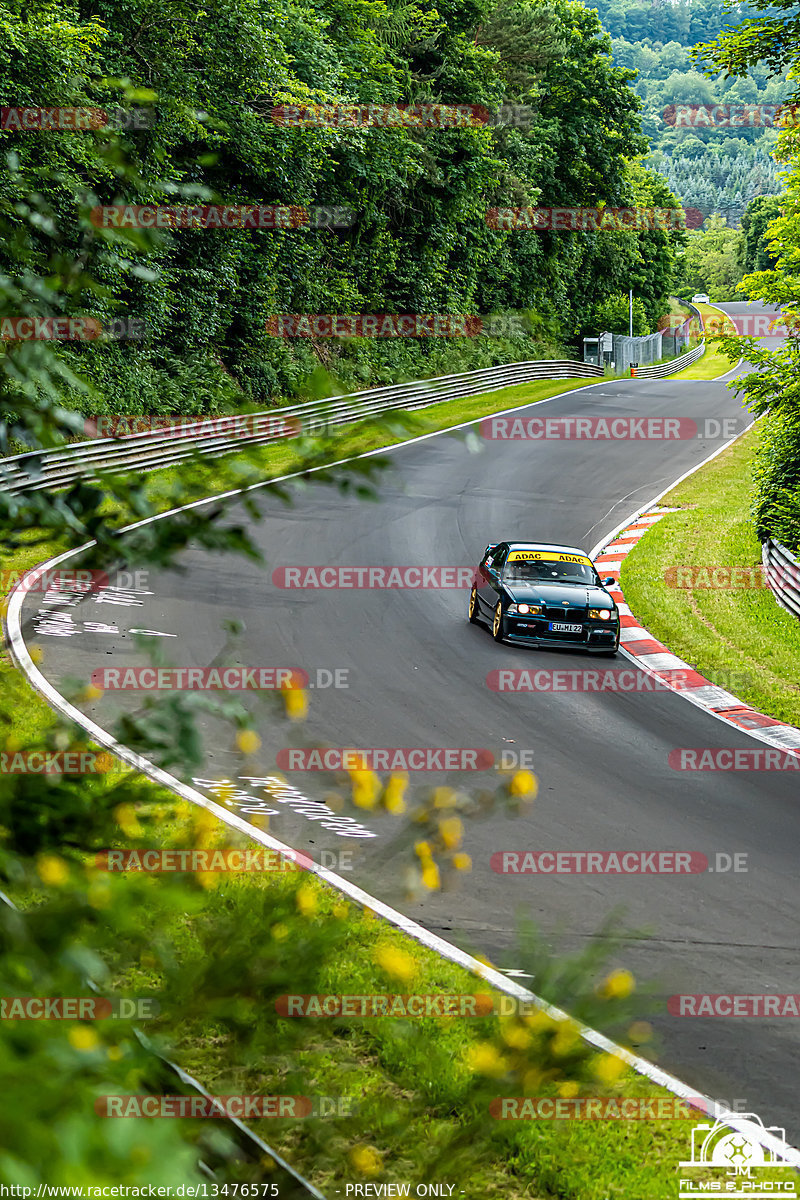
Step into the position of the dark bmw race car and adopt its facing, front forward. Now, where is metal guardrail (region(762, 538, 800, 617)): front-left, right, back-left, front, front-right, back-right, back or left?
back-left

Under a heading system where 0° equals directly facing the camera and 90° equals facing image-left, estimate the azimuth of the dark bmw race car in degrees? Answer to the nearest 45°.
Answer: approximately 0°
